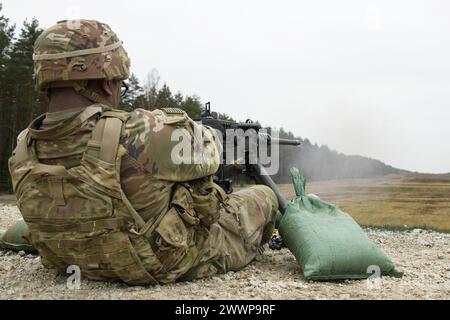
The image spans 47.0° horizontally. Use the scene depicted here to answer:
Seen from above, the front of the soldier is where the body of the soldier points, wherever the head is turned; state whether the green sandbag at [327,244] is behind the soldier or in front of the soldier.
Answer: in front

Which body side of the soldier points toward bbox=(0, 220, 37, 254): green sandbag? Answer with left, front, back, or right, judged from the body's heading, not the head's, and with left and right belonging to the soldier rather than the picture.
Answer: left

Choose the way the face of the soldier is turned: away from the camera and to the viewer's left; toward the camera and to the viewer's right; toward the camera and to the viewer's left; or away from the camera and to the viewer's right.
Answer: away from the camera and to the viewer's right

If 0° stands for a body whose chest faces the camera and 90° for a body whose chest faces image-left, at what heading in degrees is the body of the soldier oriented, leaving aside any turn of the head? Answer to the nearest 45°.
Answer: approximately 225°
